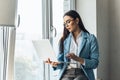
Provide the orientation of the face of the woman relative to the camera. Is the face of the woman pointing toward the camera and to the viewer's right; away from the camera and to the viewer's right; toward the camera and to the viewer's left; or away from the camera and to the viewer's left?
toward the camera and to the viewer's left

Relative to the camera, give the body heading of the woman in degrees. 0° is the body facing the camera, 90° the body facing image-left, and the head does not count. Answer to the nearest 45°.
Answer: approximately 45°
